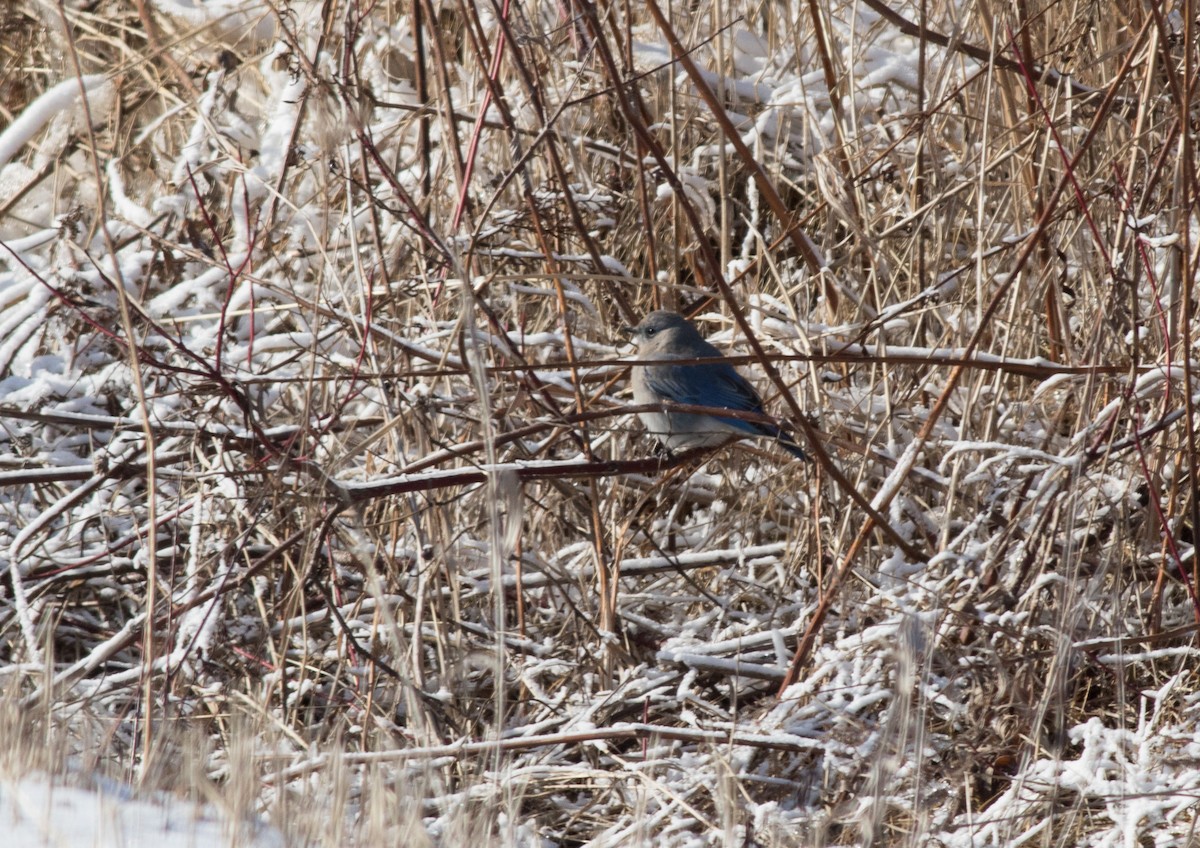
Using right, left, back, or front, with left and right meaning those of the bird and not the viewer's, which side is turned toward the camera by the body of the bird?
left
